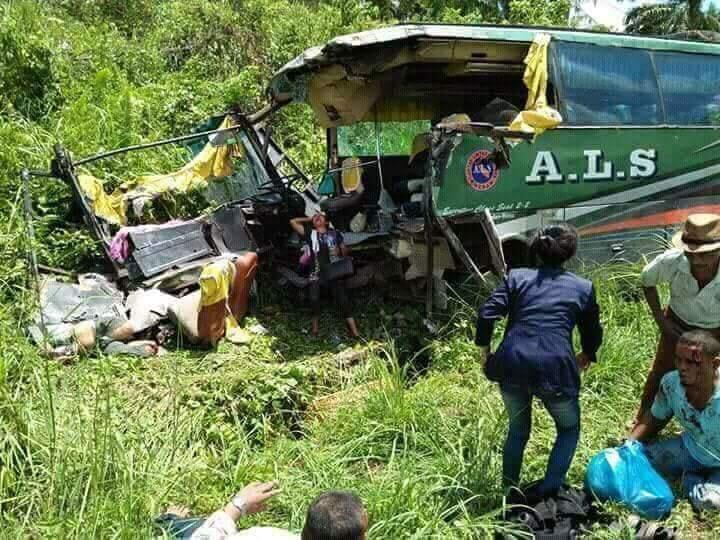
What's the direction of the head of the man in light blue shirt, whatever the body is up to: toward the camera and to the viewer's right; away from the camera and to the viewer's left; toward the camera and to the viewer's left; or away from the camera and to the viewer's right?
toward the camera and to the viewer's left

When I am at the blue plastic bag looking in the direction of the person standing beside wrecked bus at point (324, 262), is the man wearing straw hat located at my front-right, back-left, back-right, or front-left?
front-right

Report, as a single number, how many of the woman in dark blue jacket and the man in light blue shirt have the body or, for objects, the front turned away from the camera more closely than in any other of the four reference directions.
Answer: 1

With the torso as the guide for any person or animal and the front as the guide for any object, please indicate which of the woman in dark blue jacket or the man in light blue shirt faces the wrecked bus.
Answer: the woman in dark blue jacket

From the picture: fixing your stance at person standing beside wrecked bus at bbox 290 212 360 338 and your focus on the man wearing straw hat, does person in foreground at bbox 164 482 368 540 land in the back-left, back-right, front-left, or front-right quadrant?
front-right

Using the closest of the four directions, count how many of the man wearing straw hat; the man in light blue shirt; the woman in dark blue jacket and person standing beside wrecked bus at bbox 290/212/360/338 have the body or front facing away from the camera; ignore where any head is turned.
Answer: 1

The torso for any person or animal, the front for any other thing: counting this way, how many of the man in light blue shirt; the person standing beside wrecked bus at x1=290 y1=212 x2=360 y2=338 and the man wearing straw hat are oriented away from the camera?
0

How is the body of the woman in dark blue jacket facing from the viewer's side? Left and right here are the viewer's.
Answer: facing away from the viewer

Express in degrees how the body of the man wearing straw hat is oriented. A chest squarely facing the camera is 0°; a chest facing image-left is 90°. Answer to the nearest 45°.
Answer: approximately 0°

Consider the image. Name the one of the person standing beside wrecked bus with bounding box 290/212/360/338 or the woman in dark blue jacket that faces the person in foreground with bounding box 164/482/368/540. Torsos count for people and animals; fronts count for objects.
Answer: the person standing beside wrecked bus with bounding box 290/212/360/338

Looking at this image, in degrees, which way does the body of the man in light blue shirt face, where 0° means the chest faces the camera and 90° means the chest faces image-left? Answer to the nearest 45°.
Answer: approximately 45°

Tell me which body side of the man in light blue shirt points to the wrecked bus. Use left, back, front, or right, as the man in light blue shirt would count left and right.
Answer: right

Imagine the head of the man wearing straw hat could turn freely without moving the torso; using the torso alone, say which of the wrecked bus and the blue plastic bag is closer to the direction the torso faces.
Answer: the blue plastic bag

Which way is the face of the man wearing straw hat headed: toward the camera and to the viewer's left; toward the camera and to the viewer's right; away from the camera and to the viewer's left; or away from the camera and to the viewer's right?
toward the camera and to the viewer's left

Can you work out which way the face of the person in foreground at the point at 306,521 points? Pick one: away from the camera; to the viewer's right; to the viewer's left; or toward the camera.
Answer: away from the camera

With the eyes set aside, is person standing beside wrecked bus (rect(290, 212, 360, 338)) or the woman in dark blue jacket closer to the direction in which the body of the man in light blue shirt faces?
the woman in dark blue jacket
